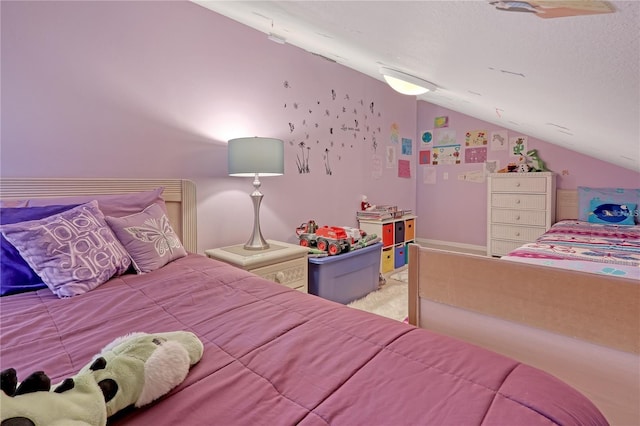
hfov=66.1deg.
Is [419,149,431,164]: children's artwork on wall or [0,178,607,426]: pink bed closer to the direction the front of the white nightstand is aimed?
the pink bed

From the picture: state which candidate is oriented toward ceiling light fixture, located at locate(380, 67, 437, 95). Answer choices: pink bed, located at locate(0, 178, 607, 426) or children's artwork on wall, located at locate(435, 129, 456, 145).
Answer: the children's artwork on wall

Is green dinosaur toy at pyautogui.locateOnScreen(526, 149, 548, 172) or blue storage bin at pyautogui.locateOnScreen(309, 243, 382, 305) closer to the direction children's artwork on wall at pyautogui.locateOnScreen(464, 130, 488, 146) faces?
the blue storage bin

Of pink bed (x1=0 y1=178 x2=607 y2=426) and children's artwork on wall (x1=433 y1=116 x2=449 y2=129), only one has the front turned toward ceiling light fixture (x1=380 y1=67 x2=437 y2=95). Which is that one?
the children's artwork on wall

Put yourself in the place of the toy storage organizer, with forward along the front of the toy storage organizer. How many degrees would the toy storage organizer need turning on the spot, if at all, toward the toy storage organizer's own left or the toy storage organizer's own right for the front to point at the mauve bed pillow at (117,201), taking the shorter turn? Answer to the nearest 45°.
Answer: approximately 90° to the toy storage organizer's own right

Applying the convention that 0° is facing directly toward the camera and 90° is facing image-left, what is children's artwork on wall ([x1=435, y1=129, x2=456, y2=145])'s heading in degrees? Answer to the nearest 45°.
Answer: approximately 0°

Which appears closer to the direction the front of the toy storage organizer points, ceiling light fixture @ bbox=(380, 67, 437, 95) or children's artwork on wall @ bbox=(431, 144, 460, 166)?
the ceiling light fixture
